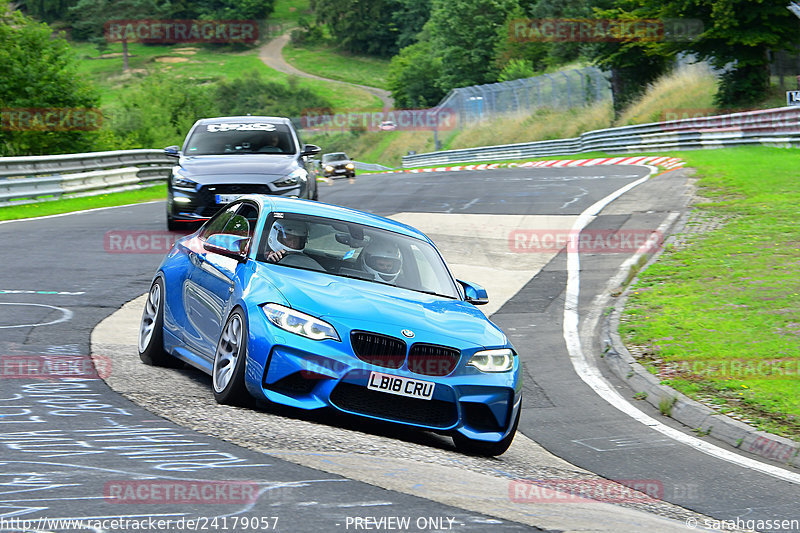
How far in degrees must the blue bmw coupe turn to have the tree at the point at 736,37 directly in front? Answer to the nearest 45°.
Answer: approximately 90° to its left

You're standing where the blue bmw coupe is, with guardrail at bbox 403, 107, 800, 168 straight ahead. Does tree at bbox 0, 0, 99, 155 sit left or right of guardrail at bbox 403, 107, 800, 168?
left

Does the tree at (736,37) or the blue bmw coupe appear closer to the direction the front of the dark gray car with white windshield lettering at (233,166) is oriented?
the blue bmw coupe

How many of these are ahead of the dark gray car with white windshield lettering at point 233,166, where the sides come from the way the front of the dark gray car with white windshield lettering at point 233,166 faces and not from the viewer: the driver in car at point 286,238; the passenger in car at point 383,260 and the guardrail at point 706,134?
2

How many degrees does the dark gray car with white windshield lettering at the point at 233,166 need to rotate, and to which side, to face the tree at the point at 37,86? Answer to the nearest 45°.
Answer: approximately 180°
